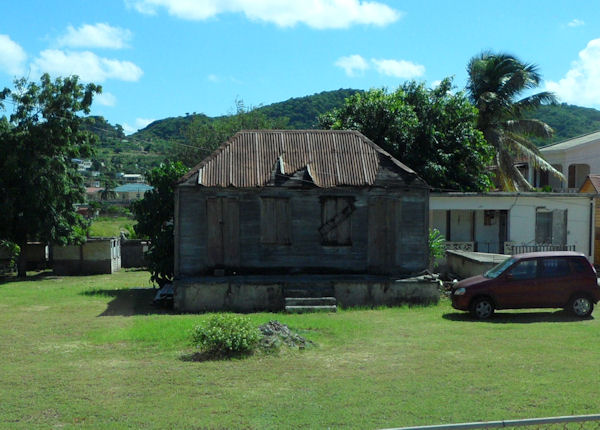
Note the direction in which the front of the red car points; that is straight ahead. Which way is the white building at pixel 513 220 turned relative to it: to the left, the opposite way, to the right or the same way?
to the left

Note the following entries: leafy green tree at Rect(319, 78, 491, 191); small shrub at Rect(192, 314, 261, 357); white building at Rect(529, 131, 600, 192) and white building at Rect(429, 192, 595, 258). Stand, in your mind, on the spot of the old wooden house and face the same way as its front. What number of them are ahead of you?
1

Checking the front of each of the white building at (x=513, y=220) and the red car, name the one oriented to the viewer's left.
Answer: the red car

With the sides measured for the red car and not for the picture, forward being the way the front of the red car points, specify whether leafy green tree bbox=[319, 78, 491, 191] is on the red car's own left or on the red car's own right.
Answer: on the red car's own right

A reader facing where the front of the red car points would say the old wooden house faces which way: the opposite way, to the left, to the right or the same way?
to the left

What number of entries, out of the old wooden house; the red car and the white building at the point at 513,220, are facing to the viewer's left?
1

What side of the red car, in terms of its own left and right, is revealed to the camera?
left

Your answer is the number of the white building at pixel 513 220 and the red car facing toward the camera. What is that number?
1

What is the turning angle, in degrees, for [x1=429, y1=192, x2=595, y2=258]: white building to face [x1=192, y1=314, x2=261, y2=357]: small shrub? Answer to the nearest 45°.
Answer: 0° — it already faces it

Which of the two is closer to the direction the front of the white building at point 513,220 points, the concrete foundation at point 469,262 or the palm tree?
the concrete foundation

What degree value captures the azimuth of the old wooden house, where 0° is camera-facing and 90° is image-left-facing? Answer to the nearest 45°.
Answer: approximately 0°

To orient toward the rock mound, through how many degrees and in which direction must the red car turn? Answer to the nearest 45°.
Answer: approximately 45° to its left

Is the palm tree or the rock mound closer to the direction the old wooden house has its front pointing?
the rock mound

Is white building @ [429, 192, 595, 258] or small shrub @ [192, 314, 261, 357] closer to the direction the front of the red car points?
the small shrub

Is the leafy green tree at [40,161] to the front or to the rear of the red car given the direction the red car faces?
to the front

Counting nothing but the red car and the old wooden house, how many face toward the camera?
1
